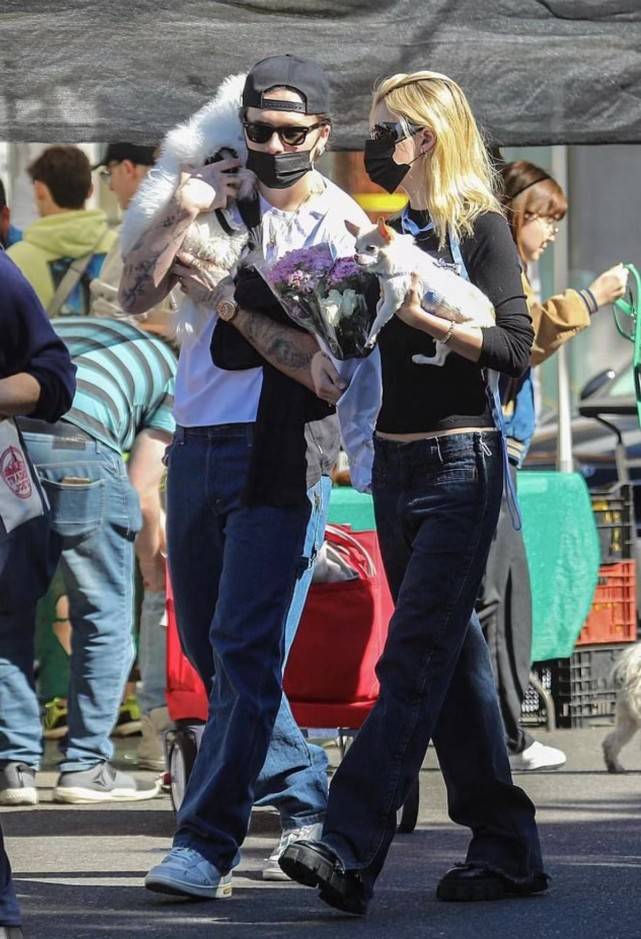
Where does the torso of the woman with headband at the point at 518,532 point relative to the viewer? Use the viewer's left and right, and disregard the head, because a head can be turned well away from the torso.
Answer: facing to the right of the viewer

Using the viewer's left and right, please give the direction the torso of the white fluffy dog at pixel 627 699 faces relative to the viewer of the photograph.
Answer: facing to the right of the viewer

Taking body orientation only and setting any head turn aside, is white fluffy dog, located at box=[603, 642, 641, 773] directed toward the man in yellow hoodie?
no

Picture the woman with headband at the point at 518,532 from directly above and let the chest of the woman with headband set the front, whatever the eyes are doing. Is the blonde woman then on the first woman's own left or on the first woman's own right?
on the first woman's own right

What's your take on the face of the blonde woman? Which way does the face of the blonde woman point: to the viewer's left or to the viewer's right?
to the viewer's left

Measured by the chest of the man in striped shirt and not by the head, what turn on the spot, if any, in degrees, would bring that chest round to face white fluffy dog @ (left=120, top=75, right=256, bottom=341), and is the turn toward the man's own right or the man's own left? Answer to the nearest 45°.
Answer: approximately 135° to the man's own right

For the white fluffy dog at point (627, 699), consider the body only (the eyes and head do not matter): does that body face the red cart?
no

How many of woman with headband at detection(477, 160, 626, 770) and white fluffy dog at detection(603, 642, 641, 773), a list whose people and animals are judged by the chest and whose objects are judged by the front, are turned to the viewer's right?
2

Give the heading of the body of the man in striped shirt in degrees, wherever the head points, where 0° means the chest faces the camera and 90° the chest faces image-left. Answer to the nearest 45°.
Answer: approximately 225°

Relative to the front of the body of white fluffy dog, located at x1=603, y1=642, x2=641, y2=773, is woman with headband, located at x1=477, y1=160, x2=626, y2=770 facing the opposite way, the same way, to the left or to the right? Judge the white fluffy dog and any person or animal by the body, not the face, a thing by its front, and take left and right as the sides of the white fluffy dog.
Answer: the same way
